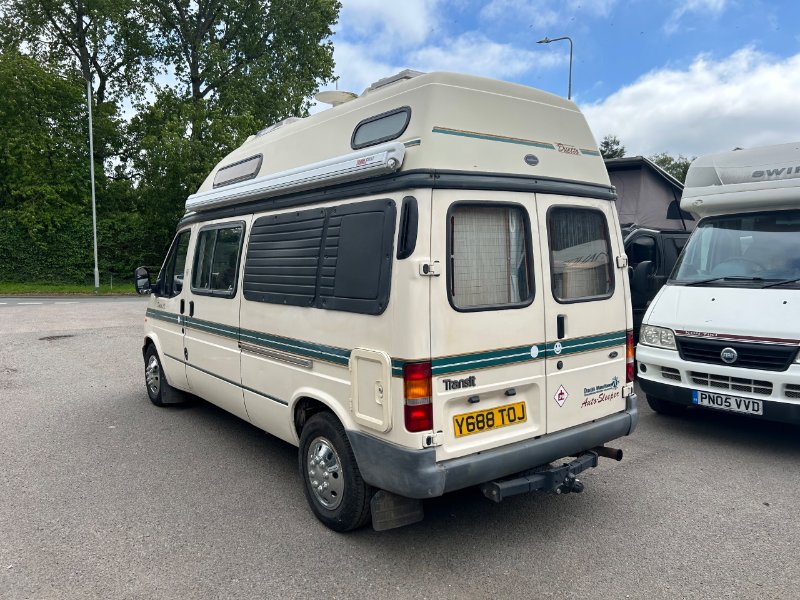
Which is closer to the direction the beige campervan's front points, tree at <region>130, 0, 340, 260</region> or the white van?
the tree

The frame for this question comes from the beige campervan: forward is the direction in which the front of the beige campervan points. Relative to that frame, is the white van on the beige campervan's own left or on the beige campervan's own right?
on the beige campervan's own right

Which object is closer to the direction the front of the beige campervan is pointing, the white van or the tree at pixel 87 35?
the tree

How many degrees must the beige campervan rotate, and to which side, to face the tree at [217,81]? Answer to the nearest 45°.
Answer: approximately 45° to its right

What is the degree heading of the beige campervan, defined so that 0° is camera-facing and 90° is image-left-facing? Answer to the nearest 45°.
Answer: approximately 135°
